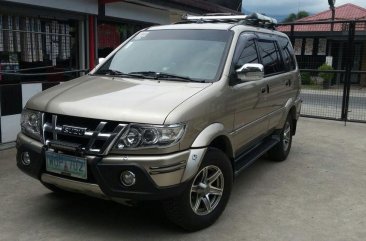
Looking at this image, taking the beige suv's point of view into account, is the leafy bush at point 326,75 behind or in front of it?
behind

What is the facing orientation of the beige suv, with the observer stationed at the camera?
facing the viewer and to the left of the viewer

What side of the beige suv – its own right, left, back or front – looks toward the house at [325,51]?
back

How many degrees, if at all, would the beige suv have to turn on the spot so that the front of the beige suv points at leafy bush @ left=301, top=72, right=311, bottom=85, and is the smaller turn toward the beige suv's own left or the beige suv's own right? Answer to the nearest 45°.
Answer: approximately 180°

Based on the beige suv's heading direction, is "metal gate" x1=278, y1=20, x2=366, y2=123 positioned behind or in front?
behind
